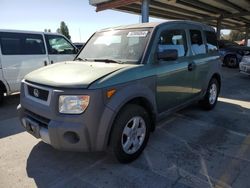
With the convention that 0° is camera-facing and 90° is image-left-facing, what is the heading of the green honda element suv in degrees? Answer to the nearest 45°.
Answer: approximately 45°

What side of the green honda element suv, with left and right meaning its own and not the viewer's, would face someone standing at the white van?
right
